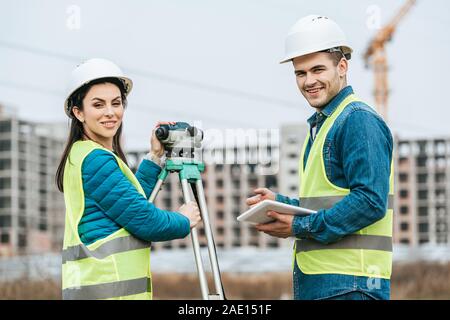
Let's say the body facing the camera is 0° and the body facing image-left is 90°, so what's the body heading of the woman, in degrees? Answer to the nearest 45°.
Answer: approximately 270°

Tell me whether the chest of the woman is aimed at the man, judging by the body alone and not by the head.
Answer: yes
